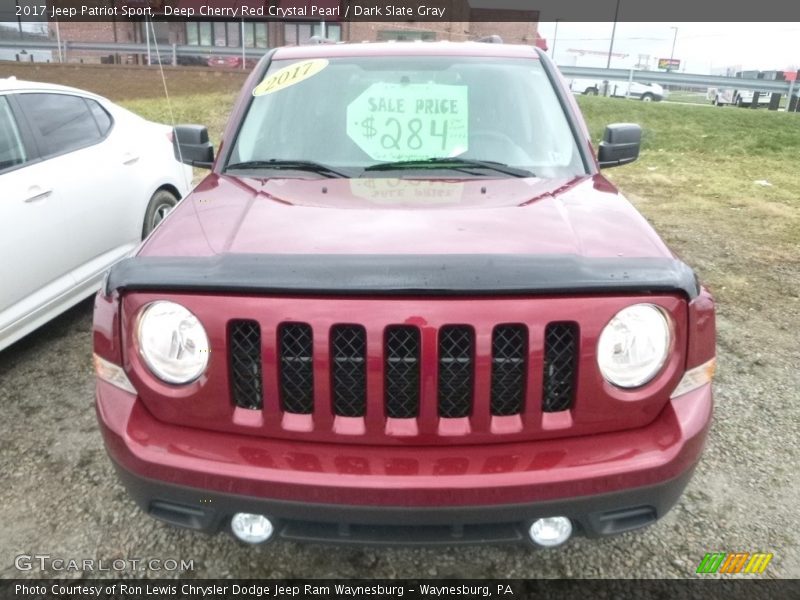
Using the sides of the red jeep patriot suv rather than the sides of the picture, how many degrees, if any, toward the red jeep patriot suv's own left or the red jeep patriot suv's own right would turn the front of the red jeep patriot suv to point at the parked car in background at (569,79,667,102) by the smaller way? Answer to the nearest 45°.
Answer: approximately 180°

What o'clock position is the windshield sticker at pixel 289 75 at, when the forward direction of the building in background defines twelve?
The windshield sticker is roughly at 12 o'clock from the building in background.

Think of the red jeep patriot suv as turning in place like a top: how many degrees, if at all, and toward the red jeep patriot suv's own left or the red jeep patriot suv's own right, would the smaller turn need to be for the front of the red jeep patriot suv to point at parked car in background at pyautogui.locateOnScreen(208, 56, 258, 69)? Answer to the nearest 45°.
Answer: approximately 180°

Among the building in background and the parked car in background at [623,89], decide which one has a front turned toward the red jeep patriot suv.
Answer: the building in background

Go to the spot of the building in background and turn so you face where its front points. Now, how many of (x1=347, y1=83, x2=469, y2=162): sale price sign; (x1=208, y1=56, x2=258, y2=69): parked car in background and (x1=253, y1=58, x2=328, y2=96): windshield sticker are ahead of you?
3

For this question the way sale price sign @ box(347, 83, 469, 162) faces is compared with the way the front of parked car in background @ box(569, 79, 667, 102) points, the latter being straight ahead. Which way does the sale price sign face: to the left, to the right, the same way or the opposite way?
to the right

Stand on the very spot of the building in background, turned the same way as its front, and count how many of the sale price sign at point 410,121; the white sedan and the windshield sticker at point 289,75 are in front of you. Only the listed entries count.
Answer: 3

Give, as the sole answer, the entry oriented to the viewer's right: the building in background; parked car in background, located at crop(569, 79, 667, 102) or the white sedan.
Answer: the parked car in background

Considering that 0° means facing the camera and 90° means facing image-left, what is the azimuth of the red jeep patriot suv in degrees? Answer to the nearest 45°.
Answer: approximately 0°

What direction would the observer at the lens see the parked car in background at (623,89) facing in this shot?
facing to the right of the viewer

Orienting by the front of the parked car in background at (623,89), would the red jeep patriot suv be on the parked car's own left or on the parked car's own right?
on the parked car's own right
